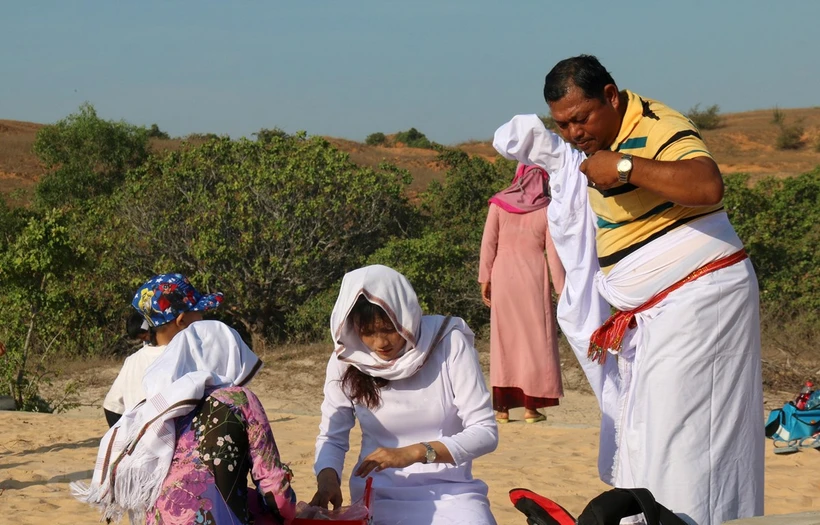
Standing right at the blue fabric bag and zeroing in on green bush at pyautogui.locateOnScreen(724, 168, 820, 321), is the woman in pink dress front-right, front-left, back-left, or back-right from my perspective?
front-left

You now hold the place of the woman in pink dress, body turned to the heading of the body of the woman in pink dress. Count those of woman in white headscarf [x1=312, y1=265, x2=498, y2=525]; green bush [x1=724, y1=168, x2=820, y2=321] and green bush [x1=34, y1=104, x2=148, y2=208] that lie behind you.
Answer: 1

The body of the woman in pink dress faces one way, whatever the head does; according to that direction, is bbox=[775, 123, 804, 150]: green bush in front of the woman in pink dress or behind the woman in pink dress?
in front

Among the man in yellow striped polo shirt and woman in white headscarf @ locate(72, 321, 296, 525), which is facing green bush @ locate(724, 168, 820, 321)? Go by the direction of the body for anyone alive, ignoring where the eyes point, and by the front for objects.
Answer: the woman in white headscarf

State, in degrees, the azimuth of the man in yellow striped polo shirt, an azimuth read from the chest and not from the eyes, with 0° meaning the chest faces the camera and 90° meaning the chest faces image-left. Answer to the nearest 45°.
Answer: approximately 45°

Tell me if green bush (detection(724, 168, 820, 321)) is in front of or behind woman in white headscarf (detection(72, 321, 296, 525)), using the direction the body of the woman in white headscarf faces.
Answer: in front

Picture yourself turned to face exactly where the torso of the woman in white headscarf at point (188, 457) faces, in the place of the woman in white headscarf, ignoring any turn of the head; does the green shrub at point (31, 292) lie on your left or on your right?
on your left

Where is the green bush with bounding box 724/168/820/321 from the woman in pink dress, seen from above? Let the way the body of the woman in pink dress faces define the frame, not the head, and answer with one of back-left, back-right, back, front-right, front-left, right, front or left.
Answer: front-right

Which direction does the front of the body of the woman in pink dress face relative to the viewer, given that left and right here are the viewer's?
facing away from the viewer

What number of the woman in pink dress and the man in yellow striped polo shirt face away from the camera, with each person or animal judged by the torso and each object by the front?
1

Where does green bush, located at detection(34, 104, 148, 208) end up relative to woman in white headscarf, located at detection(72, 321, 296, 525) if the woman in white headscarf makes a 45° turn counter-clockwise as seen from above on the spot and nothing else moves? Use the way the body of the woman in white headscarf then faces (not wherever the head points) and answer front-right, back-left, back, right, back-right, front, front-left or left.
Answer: front

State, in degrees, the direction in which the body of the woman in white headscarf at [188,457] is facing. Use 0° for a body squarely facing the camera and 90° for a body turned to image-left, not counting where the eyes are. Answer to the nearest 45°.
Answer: approximately 225°

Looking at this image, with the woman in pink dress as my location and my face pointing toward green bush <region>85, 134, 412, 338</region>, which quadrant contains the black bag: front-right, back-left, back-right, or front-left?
back-left

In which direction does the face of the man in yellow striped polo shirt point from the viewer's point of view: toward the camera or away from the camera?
toward the camera

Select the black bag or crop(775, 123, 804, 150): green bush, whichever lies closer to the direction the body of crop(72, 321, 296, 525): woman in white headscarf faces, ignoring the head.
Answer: the green bush

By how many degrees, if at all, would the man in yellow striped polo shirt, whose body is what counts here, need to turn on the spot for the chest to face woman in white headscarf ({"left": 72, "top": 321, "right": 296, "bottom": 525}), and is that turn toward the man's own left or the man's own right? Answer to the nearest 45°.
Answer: approximately 45° to the man's own right

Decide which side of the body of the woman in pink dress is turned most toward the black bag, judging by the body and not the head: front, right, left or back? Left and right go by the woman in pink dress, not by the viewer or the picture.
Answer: back

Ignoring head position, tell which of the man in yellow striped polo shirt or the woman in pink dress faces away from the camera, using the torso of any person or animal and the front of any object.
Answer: the woman in pink dress

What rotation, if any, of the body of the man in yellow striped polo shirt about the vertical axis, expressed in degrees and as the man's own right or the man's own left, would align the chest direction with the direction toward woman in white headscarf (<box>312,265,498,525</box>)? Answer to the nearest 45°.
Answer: approximately 45° to the man's own right
